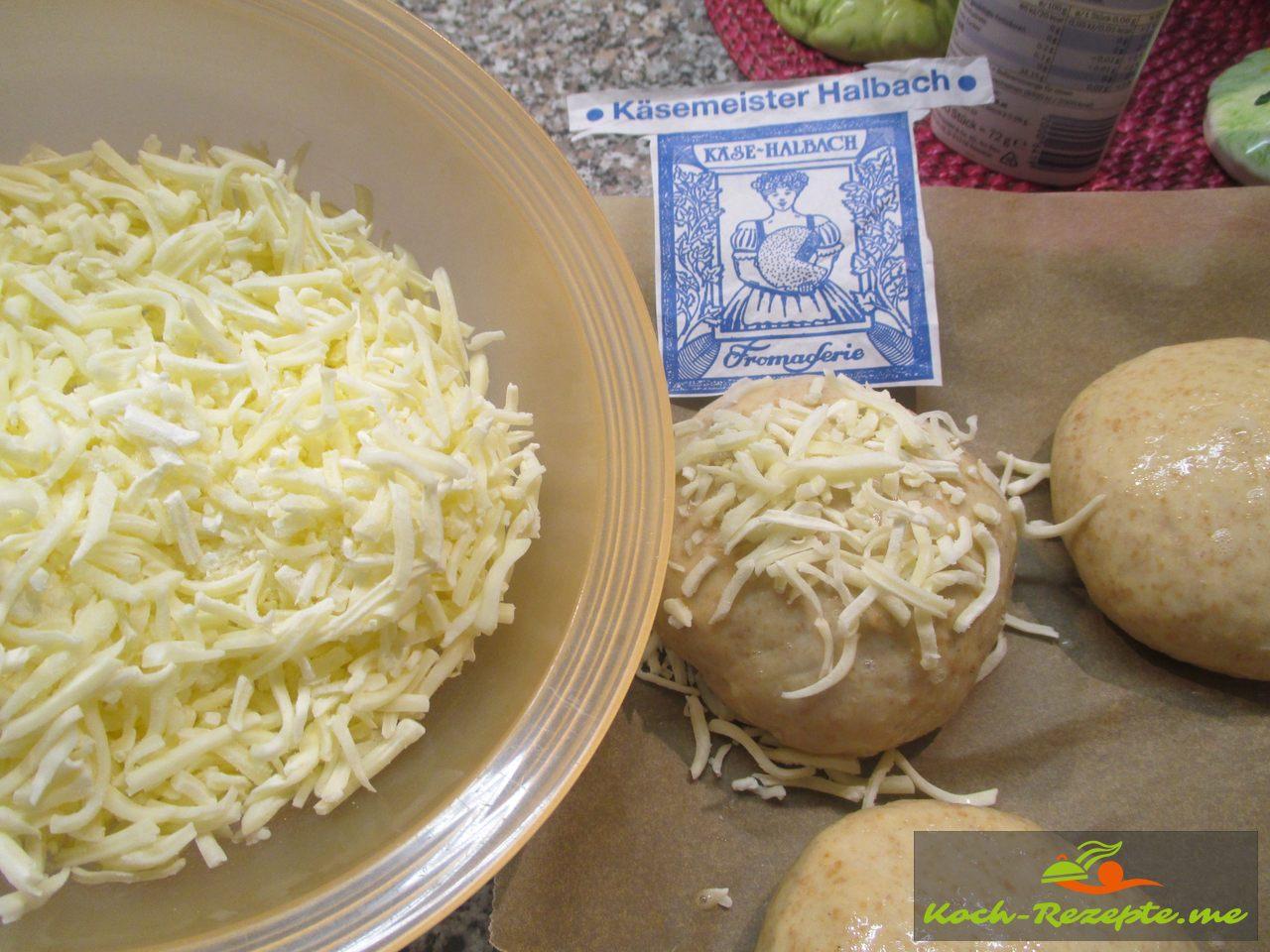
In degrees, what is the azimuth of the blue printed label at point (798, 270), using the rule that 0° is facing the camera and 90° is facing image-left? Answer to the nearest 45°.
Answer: approximately 0°

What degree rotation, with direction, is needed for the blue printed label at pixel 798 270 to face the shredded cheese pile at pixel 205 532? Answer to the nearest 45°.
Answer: approximately 45° to its right
